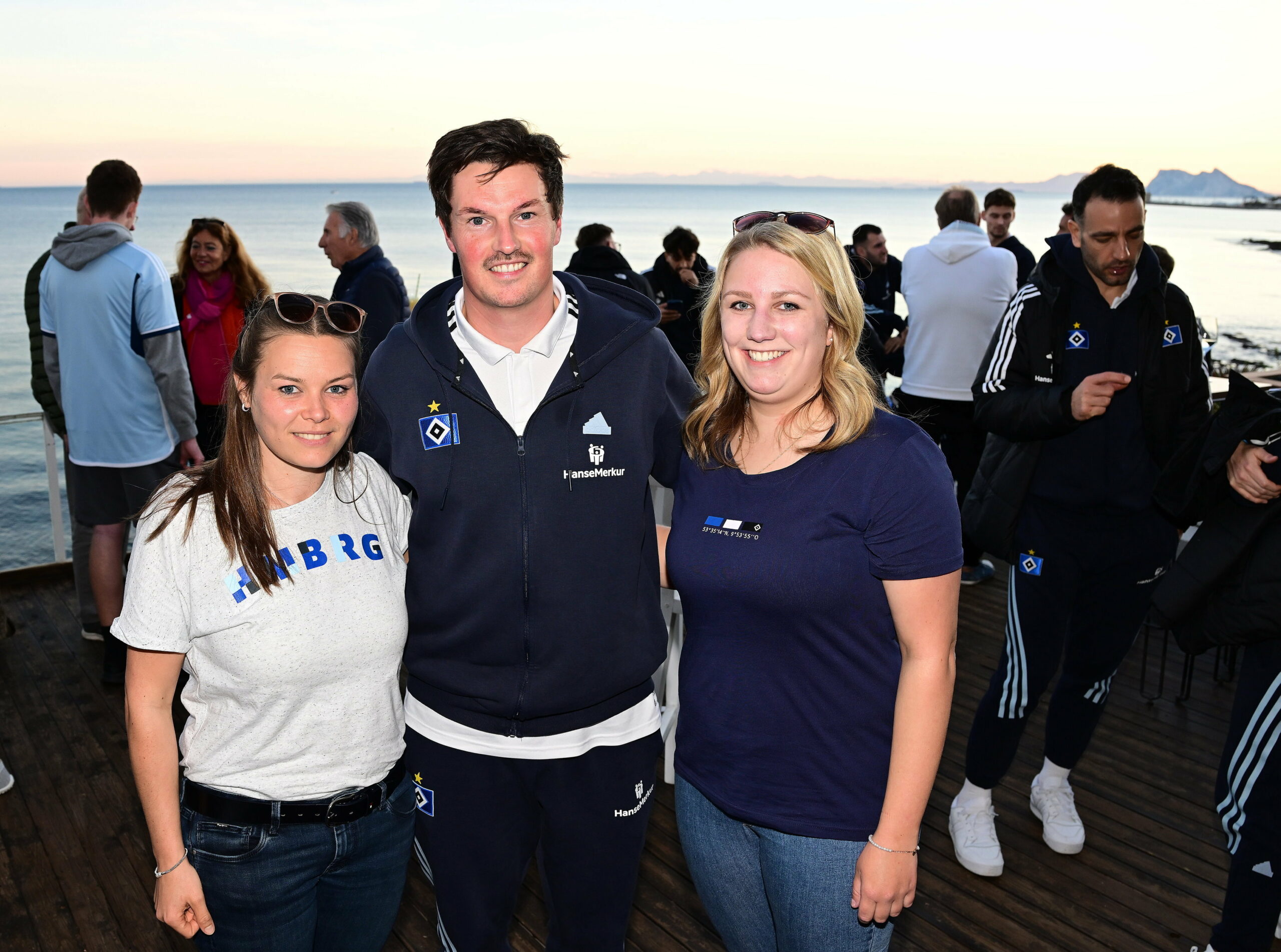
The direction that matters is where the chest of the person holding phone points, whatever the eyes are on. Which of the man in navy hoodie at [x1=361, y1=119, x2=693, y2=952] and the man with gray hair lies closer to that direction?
the man in navy hoodie

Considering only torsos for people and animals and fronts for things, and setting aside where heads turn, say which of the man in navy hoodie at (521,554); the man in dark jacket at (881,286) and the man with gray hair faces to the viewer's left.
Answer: the man with gray hair

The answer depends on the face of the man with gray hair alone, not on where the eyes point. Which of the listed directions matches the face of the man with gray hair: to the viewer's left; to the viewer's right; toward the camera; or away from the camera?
to the viewer's left

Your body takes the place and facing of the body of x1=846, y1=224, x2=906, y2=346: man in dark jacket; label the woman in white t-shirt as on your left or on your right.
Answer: on your right

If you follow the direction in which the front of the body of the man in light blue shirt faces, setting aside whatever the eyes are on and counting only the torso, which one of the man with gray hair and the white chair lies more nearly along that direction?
the man with gray hair

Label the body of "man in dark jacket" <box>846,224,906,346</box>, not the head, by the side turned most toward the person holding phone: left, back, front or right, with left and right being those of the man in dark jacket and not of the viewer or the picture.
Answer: right

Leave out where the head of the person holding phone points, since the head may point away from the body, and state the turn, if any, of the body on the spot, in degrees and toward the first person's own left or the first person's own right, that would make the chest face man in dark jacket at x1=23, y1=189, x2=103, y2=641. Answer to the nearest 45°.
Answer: approximately 45° to the first person's own right

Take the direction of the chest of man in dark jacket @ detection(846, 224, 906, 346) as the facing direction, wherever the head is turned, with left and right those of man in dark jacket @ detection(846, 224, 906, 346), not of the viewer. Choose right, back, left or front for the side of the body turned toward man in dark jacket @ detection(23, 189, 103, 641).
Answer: right
